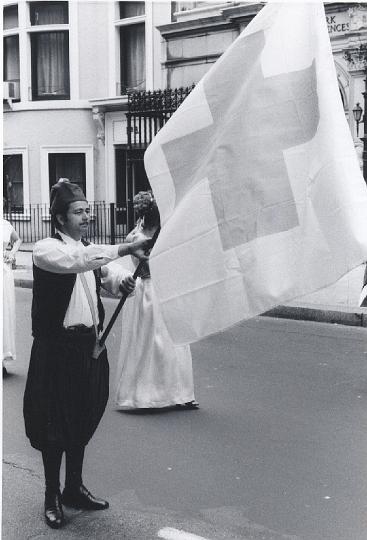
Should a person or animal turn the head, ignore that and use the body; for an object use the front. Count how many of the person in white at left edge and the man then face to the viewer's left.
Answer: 0

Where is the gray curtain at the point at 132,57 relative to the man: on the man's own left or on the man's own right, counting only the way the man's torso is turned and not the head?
on the man's own left

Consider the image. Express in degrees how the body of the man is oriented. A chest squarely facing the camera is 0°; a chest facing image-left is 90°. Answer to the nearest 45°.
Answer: approximately 315°

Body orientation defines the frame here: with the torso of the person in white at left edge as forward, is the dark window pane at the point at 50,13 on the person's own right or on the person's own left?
on the person's own left

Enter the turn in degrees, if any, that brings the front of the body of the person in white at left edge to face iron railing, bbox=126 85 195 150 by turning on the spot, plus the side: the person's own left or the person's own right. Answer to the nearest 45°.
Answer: approximately 90° to the person's own left

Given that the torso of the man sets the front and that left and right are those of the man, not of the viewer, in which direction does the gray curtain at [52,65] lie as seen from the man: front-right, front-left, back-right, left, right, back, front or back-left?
back-left

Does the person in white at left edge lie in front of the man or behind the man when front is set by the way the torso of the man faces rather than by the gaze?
behind
